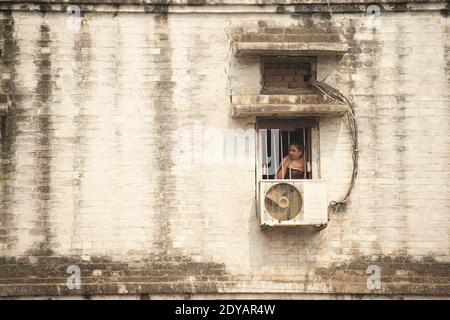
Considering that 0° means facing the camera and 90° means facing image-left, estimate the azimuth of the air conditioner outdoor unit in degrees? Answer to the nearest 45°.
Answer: approximately 0°

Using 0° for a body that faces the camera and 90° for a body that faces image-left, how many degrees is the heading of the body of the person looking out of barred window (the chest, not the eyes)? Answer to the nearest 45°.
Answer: approximately 45°
